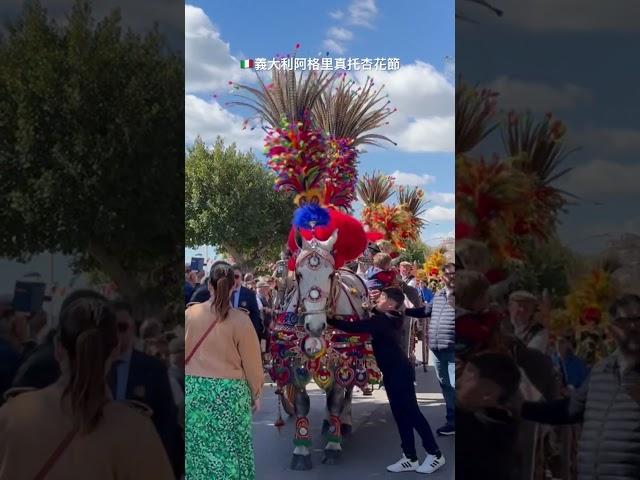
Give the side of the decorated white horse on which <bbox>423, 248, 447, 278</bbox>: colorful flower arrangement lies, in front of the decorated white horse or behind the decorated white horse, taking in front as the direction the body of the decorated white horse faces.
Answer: behind

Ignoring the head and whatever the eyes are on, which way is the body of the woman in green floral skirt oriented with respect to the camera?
away from the camera

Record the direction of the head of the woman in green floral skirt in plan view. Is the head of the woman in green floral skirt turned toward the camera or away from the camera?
away from the camera

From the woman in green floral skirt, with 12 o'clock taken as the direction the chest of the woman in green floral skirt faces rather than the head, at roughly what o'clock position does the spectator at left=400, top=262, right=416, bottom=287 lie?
The spectator is roughly at 1 o'clock from the woman in green floral skirt.

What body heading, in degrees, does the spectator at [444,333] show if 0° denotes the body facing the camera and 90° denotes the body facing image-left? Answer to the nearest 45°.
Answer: approximately 45°
